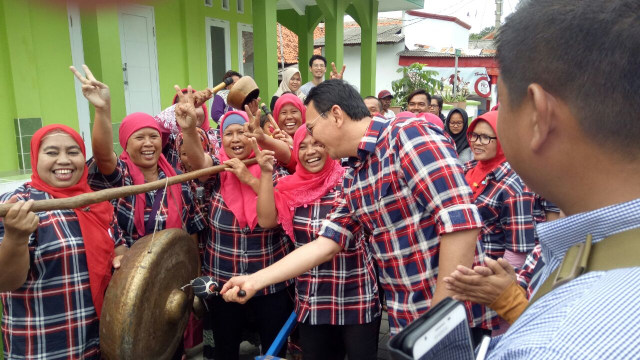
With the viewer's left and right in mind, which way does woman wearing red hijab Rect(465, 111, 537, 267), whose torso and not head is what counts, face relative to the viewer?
facing the viewer and to the left of the viewer

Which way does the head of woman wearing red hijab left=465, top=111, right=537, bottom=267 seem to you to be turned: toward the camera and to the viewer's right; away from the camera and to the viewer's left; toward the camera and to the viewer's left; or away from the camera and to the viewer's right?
toward the camera and to the viewer's left

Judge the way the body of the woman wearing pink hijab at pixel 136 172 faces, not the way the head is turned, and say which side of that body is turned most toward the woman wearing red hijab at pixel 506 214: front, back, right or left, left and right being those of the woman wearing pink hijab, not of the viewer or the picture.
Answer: left

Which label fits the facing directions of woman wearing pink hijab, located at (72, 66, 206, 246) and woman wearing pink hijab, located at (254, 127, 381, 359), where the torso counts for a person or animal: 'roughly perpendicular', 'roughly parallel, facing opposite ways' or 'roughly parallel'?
roughly parallel

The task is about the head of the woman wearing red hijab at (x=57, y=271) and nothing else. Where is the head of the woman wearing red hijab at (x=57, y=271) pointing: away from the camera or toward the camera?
toward the camera

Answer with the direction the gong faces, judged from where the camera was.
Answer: facing the viewer and to the right of the viewer

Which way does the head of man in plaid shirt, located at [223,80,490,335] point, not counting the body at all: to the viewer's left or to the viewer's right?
to the viewer's left

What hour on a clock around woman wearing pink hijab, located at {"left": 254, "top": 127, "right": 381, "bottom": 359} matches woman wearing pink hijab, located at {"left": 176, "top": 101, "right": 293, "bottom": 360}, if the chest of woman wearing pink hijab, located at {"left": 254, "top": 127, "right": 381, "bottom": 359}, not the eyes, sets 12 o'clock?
woman wearing pink hijab, located at {"left": 176, "top": 101, "right": 293, "bottom": 360} is roughly at 4 o'clock from woman wearing pink hijab, located at {"left": 254, "top": 127, "right": 381, "bottom": 359}.

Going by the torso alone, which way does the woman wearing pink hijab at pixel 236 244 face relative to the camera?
toward the camera

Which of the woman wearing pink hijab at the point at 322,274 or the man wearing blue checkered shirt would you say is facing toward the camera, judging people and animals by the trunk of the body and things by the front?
the woman wearing pink hijab

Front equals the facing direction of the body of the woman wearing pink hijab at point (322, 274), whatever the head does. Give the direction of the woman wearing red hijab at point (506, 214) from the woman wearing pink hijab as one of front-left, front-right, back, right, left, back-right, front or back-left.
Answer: left

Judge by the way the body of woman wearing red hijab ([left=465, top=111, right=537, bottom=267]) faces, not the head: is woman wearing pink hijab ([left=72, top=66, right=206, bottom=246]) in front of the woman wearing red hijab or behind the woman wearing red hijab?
in front

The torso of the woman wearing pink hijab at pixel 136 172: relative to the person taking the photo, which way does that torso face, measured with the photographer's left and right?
facing the viewer

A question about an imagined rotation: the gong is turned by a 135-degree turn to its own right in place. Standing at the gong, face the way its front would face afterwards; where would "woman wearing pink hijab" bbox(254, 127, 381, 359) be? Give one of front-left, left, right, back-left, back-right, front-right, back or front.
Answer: back

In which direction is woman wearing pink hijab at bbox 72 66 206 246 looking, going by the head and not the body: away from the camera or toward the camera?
toward the camera

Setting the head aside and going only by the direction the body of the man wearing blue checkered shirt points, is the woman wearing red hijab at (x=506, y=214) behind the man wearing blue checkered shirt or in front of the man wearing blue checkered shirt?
in front

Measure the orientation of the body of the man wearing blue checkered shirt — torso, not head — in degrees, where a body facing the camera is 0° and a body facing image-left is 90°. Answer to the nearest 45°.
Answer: approximately 135°

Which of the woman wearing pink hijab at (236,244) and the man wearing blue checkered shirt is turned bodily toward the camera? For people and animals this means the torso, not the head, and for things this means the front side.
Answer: the woman wearing pink hijab

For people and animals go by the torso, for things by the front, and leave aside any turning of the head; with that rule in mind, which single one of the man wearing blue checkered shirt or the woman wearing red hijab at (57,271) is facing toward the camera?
the woman wearing red hijab
